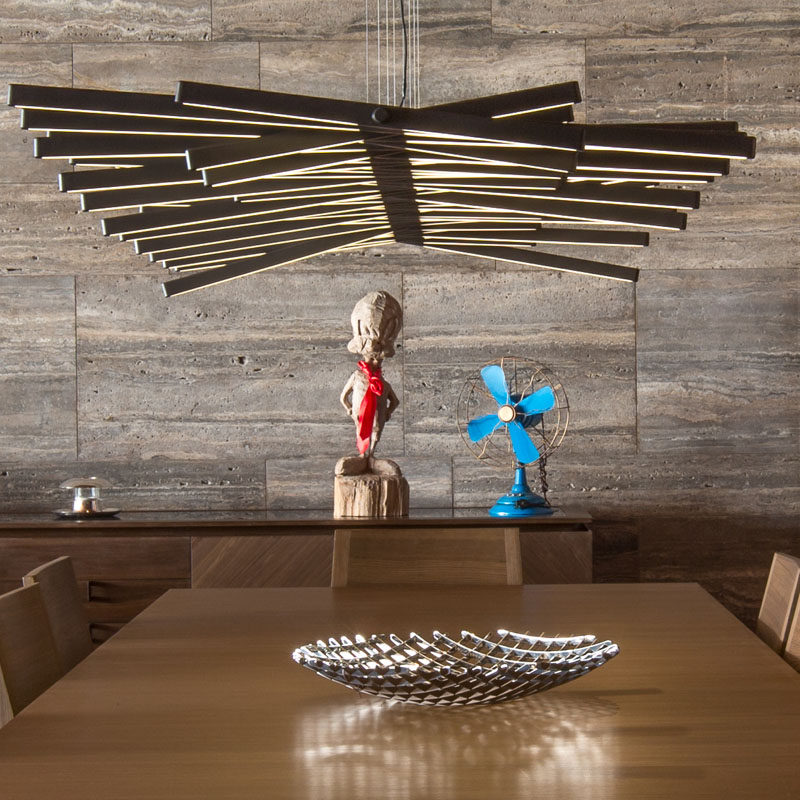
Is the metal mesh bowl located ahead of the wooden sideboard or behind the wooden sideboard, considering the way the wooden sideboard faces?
ahead

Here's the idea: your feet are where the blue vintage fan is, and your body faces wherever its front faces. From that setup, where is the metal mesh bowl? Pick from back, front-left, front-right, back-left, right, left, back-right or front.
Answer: front-left

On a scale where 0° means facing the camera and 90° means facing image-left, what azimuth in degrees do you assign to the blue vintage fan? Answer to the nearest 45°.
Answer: approximately 45°

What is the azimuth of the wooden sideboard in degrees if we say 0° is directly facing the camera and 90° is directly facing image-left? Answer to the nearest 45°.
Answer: approximately 0°
